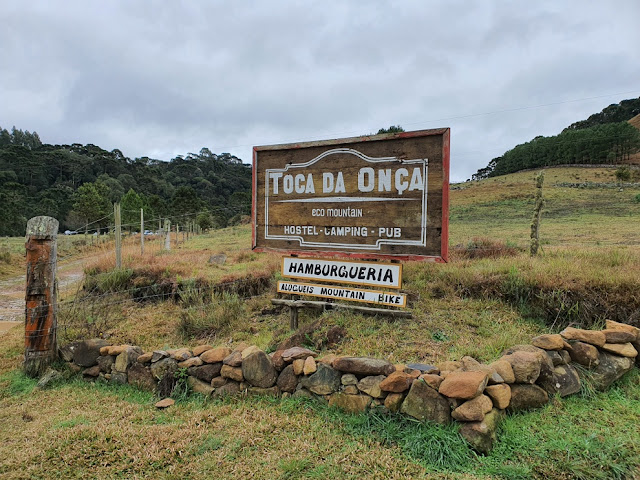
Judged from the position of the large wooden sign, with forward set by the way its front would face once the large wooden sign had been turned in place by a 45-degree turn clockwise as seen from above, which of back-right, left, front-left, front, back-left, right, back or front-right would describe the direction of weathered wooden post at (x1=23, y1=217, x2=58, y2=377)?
front

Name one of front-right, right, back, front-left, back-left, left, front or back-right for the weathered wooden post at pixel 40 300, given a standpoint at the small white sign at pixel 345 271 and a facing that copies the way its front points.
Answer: front-right

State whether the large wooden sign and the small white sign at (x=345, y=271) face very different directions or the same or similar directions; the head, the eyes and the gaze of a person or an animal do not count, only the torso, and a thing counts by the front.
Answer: same or similar directions

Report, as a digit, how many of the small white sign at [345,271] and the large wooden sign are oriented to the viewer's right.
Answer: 0

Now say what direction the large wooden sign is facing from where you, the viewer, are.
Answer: facing the viewer and to the left of the viewer
